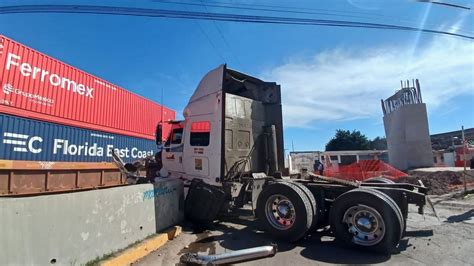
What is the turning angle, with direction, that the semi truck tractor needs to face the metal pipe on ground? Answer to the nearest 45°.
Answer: approximately 135° to its left

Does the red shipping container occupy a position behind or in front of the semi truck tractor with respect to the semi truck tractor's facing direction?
in front

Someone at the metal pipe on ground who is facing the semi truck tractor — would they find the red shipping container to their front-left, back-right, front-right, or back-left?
front-left

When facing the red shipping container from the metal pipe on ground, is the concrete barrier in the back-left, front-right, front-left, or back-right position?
front-left

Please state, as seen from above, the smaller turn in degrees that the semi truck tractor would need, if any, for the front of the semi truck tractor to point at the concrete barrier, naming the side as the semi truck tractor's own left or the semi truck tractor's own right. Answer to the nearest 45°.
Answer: approximately 90° to the semi truck tractor's own left

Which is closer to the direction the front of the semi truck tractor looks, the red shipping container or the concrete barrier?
the red shipping container

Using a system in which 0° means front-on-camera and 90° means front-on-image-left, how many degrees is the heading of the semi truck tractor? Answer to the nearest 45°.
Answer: approximately 135°
